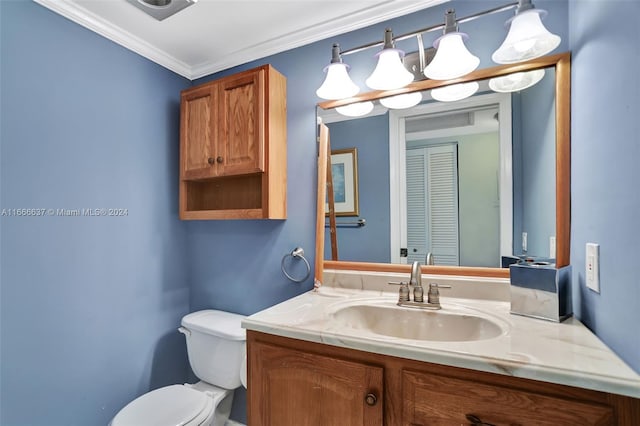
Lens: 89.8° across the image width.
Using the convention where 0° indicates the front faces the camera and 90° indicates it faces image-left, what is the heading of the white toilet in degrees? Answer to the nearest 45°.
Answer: approximately 45°

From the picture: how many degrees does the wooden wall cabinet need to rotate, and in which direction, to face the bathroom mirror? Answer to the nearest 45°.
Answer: approximately 90° to its left

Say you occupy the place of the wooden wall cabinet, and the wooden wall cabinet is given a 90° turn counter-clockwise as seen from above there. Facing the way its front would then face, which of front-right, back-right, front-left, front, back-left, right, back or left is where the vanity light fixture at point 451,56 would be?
front

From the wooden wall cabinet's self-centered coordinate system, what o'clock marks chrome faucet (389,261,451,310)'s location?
The chrome faucet is roughly at 9 o'clock from the wooden wall cabinet.

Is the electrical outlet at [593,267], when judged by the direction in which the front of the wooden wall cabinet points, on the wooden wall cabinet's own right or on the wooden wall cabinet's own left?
on the wooden wall cabinet's own left

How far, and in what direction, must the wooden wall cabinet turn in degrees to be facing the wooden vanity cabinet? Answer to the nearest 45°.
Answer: approximately 45° to its left

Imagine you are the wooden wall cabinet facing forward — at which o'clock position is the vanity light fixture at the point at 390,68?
The vanity light fixture is roughly at 9 o'clock from the wooden wall cabinet.

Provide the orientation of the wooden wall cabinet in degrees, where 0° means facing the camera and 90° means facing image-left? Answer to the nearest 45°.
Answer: approximately 45°
